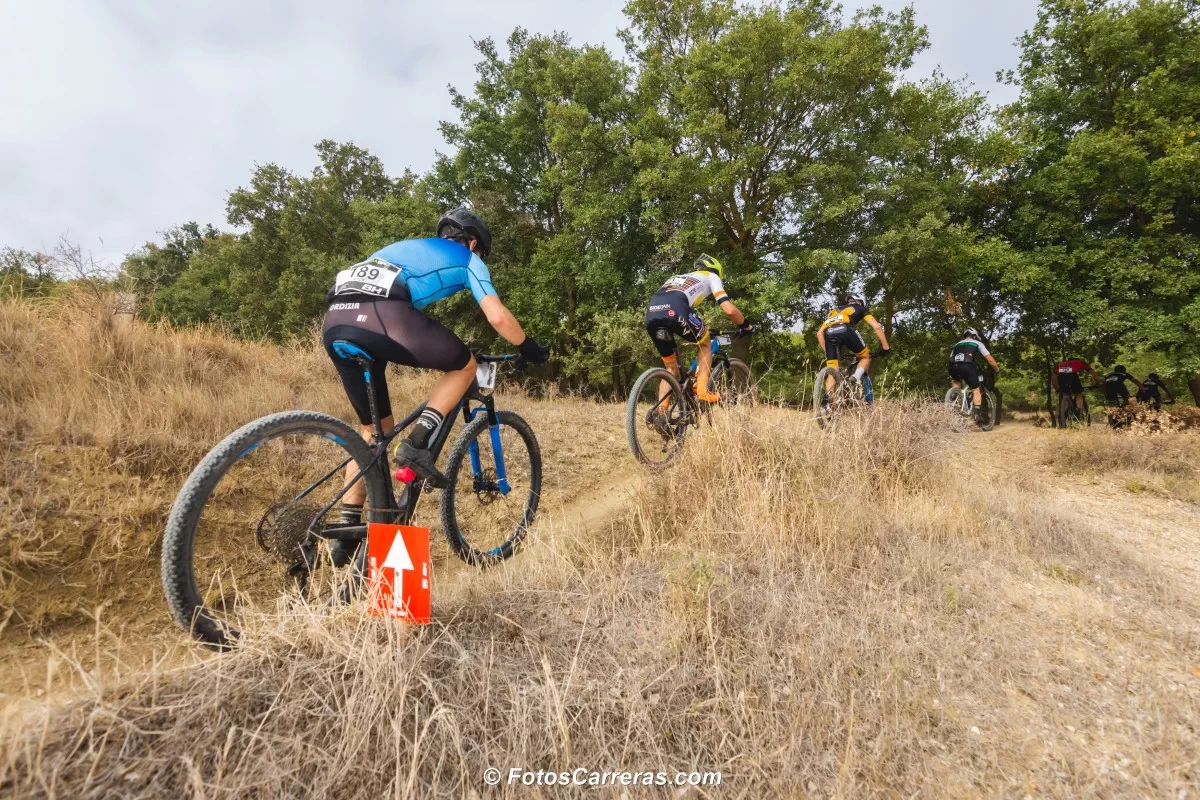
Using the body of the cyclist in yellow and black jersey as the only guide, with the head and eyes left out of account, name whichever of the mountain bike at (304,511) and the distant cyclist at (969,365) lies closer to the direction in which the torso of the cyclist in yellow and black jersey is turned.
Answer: the distant cyclist

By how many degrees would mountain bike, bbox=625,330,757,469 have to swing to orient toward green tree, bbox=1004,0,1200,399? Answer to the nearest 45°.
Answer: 0° — it already faces it

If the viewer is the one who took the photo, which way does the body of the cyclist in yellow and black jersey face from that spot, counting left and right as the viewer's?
facing away from the viewer and to the right of the viewer

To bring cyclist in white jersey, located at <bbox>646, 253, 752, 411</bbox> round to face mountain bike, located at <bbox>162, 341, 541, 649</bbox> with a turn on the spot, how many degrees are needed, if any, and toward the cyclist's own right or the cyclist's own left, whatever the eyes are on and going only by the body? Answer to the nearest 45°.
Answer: approximately 180°

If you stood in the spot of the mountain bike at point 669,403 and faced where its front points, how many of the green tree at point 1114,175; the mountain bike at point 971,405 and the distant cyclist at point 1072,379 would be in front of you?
3

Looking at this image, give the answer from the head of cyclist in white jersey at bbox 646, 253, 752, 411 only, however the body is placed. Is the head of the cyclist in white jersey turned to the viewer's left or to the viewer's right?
to the viewer's right

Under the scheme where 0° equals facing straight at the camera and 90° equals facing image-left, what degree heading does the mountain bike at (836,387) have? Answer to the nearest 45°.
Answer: approximately 225°
